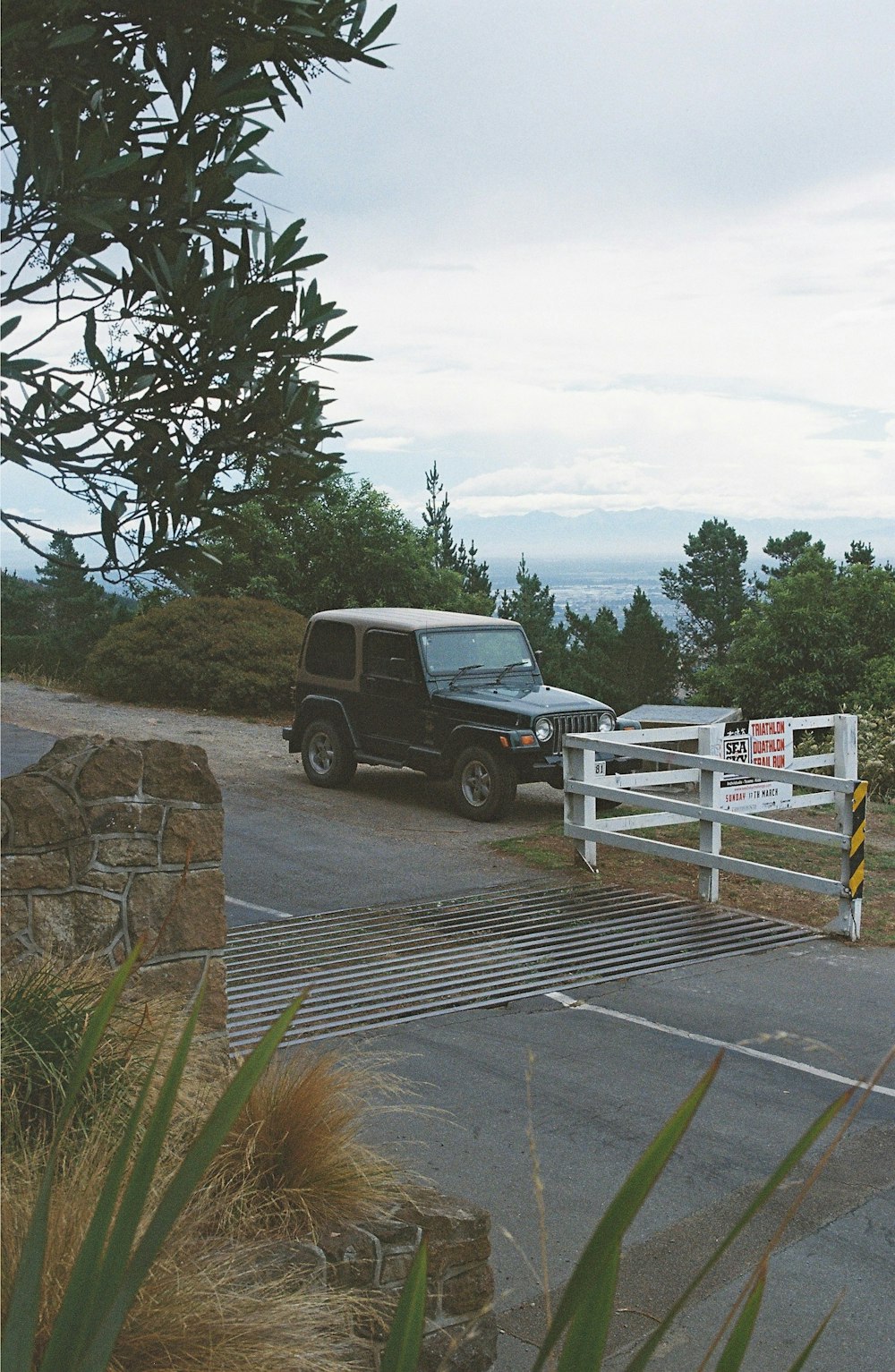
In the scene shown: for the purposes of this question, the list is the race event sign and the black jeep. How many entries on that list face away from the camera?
0

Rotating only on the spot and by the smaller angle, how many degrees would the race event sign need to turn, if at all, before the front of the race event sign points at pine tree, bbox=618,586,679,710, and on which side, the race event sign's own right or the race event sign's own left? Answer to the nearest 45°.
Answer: approximately 180°

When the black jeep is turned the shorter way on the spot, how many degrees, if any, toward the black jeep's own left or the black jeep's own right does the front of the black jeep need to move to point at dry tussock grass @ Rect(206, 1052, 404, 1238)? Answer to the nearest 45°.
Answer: approximately 45° to the black jeep's own right

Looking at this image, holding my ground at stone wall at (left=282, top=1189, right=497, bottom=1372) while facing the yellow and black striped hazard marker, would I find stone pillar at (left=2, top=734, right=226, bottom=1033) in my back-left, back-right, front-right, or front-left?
front-left

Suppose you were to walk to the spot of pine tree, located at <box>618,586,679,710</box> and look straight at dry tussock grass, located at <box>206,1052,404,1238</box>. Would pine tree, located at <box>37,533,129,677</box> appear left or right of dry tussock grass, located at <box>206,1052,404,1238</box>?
right

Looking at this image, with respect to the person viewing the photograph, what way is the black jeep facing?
facing the viewer and to the right of the viewer

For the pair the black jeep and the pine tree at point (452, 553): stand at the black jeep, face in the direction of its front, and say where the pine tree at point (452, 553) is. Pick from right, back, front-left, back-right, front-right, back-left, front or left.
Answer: back-left

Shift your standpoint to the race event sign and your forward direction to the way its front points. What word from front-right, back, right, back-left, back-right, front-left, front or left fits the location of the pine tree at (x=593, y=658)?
back

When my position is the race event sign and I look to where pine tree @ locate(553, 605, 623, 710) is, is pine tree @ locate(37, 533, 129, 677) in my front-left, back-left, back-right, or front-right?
front-left

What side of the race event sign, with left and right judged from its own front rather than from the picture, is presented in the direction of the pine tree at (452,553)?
back

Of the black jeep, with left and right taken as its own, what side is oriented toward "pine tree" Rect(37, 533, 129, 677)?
back

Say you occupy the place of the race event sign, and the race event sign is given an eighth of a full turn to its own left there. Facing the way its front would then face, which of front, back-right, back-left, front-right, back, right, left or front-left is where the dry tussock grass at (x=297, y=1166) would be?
front-right

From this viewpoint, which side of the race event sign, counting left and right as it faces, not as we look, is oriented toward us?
front

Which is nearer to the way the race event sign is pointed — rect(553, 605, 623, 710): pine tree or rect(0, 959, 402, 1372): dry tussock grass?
the dry tussock grass
